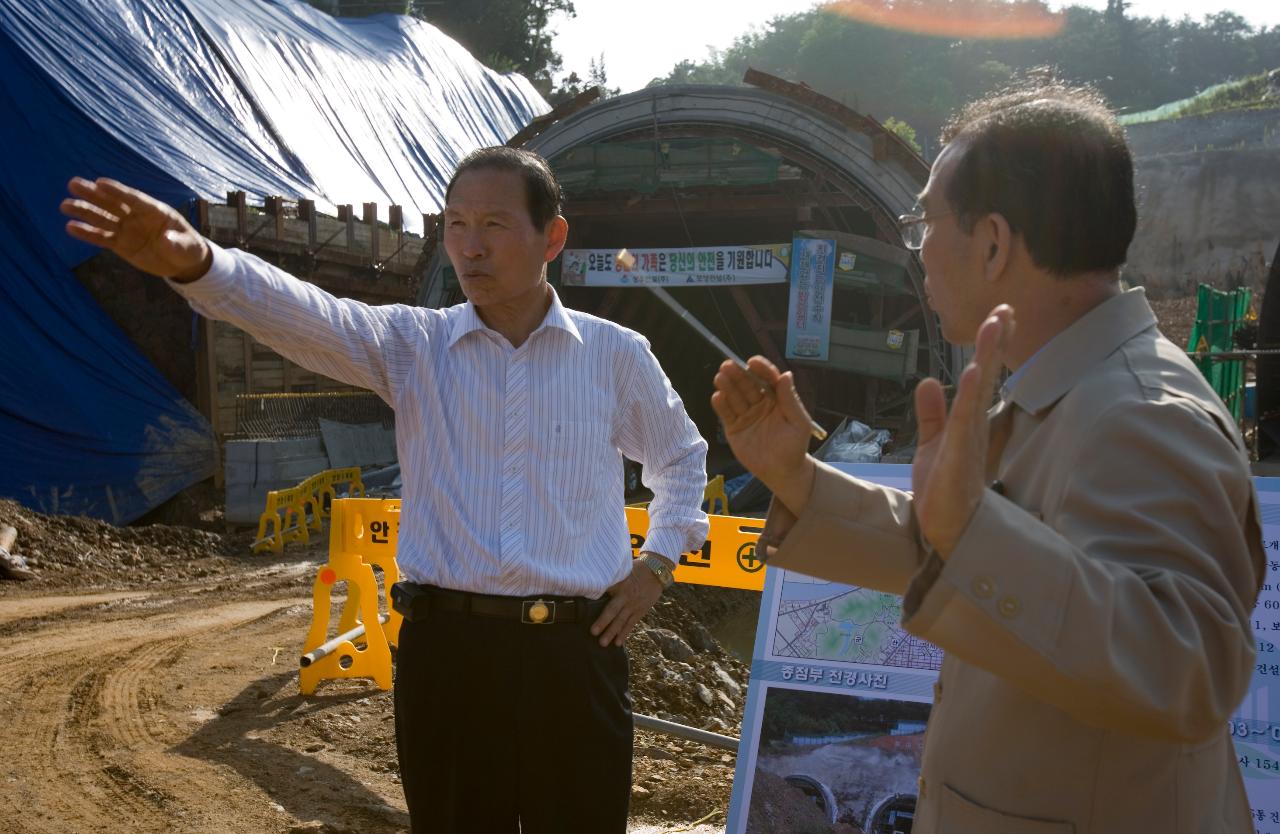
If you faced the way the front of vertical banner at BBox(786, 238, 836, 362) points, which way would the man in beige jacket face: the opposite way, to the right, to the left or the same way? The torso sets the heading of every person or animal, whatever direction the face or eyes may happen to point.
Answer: to the right

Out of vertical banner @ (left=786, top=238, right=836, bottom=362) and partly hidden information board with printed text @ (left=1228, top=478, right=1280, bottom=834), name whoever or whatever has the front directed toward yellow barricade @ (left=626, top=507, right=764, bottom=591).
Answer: vertical banner @ (left=786, top=238, right=836, bottom=362)

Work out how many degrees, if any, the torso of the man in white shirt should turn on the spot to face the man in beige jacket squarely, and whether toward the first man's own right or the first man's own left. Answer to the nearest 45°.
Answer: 0° — they already face them

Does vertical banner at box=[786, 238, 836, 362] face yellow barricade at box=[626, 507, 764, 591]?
yes

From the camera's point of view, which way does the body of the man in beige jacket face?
to the viewer's left

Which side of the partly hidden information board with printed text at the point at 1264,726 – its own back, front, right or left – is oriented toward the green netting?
back

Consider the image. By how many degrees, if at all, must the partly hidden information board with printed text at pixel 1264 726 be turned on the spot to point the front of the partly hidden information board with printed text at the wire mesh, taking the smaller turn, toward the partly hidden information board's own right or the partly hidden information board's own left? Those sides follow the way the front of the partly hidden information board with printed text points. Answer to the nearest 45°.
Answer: approximately 135° to the partly hidden information board's own right

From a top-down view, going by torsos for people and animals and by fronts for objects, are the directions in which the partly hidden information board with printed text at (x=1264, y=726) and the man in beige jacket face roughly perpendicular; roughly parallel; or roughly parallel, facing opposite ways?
roughly perpendicular

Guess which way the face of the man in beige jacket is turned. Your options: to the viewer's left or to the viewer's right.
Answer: to the viewer's left

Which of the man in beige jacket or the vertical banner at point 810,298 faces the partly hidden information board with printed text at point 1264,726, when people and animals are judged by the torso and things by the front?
the vertical banner at point 810,298

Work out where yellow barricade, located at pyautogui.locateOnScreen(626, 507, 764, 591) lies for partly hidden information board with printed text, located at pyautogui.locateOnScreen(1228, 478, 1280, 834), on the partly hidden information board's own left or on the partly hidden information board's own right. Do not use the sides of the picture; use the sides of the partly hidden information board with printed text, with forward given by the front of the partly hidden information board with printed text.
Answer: on the partly hidden information board's own right

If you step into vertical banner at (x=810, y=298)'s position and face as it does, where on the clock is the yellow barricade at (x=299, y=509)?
The yellow barricade is roughly at 2 o'clock from the vertical banner.
